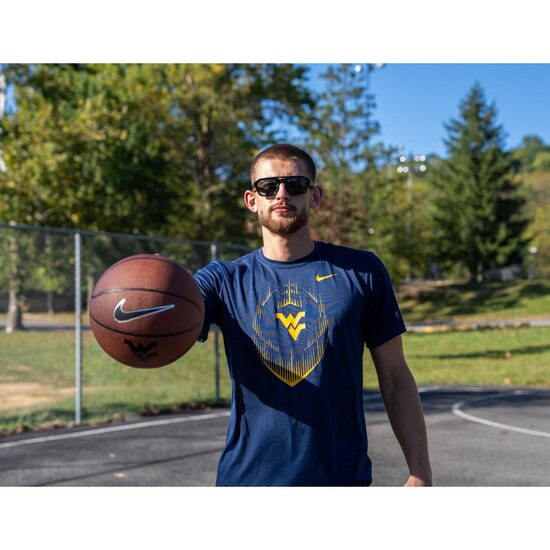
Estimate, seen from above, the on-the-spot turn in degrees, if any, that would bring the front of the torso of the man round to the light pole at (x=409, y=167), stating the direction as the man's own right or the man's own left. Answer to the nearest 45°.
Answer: approximately 180°

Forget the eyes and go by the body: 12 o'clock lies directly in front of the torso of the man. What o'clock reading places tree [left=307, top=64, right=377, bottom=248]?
The tree is roughly at 6 o'clock from the man.

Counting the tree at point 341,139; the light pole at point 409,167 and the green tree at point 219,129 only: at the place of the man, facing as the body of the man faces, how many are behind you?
3

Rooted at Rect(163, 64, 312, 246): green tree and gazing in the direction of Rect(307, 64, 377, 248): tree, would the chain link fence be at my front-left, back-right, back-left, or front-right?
back-right

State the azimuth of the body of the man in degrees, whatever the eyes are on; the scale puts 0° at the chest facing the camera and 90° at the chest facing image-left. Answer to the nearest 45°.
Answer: approximately 0°

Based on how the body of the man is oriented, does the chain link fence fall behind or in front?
behind

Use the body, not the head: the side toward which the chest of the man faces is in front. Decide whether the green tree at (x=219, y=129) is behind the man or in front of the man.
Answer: behind
